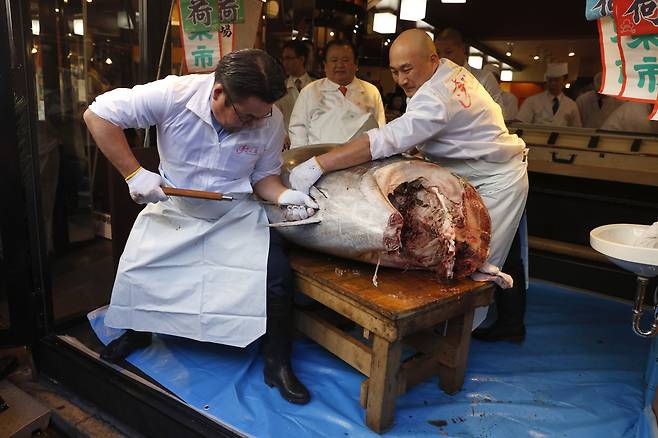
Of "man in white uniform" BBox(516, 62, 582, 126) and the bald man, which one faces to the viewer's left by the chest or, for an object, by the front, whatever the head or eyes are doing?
the bald man

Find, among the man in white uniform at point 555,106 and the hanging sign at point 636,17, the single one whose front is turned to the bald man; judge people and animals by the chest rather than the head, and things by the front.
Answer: the man in white uniform

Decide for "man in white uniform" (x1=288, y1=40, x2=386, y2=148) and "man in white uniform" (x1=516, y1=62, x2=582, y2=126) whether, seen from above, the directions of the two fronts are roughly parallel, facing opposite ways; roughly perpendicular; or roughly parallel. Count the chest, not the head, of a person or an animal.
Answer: roughly parallel

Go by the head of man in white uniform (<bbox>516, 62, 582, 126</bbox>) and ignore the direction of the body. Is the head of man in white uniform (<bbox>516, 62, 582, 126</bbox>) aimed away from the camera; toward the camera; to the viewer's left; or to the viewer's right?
toward the camera

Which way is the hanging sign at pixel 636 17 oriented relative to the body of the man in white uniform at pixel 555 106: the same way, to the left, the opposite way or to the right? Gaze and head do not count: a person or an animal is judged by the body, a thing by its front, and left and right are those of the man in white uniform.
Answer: the same way

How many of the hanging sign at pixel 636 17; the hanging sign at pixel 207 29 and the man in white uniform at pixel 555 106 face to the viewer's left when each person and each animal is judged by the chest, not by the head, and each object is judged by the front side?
0

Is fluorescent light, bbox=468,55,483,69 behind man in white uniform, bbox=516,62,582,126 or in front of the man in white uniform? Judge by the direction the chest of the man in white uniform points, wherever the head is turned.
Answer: behind

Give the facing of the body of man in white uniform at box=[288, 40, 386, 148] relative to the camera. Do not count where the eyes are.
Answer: toward the camera

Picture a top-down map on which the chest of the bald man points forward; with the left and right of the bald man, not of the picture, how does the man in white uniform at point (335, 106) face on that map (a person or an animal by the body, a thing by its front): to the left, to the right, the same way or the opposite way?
to the left

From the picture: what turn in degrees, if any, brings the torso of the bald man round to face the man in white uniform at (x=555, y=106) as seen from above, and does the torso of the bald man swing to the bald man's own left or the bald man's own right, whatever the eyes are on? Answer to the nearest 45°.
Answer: approximately 90° to the bald man's own right

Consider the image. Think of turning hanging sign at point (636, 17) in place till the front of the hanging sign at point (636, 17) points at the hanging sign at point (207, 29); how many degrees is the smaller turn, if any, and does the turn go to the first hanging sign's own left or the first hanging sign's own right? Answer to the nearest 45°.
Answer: approximately 90° to the first hanging sign's own right

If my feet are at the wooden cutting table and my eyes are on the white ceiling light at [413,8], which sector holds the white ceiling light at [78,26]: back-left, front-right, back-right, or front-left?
front-left

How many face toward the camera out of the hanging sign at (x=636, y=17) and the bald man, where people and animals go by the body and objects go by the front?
1

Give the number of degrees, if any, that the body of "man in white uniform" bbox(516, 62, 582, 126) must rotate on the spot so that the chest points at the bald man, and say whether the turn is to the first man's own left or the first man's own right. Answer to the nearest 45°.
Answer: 0° — they already face them

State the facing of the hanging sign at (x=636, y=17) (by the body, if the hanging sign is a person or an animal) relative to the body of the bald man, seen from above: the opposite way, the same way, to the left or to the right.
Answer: to the left

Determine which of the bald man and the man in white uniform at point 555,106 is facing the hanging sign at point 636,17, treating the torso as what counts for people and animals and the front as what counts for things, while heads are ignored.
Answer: the man in white uniform

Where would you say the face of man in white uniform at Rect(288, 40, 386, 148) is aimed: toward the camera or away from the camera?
toward the camera

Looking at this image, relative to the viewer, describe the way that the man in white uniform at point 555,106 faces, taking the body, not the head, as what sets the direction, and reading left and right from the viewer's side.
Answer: facing the viewer

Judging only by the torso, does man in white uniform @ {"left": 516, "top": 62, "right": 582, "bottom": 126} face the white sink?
yes

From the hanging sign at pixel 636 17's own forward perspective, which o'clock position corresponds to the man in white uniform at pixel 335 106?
The man in white uniform is roughly at 4 o'clock from the hanging sign.

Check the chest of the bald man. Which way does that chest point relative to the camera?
to the viewer's left

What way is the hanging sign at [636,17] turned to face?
toward the camera
